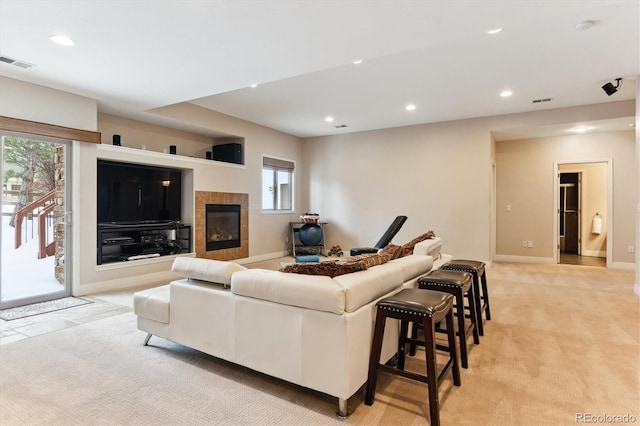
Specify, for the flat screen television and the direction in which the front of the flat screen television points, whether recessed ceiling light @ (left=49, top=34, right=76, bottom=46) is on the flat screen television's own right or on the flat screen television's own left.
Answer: on the flat screen television's own right

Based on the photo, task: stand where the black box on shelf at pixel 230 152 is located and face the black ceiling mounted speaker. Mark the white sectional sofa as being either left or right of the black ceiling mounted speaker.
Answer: right

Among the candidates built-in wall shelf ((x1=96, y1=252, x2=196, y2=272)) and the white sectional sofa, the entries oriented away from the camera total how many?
1

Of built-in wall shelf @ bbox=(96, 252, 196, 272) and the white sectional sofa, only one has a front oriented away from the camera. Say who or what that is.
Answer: the white sectional sofa

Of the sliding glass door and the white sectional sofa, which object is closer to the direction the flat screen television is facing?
the white sectional sofa

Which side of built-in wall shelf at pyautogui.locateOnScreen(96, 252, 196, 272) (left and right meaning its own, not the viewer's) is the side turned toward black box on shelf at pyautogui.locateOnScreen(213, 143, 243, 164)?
left

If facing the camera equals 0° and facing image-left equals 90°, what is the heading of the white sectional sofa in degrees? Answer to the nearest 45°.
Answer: approximately 180°

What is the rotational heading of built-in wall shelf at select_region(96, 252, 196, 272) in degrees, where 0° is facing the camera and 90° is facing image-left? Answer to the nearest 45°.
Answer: approximately 315°

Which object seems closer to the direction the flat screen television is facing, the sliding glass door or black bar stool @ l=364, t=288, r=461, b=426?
the black bar stool

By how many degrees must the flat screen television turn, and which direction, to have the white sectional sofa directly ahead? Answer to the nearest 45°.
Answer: approximately 45° to its right
